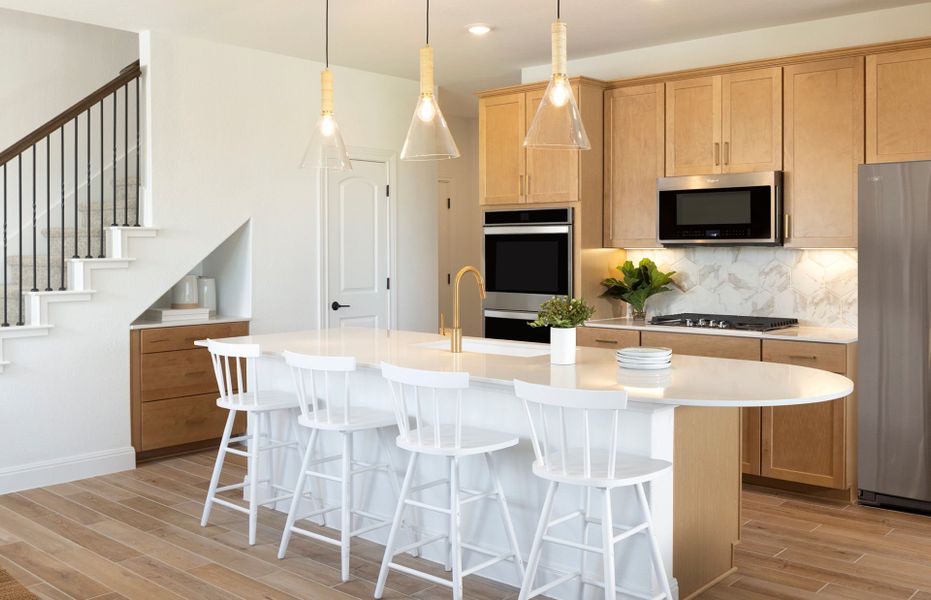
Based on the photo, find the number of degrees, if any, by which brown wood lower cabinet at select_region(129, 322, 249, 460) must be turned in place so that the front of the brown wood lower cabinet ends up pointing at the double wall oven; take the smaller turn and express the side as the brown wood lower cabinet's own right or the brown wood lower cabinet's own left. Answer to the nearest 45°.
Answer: approximately 45° to the brown wood lower cabinet's own left

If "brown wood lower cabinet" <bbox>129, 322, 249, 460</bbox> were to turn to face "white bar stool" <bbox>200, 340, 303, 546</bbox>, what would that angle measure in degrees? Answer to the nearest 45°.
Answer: approximately 45° to its right

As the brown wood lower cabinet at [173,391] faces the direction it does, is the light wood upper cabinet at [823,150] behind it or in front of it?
in front
